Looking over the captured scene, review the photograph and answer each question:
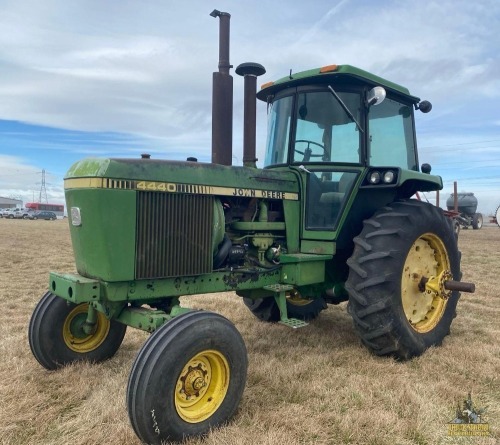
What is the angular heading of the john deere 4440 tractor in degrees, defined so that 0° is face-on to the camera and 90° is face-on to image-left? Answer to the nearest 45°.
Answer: approximately 45°
